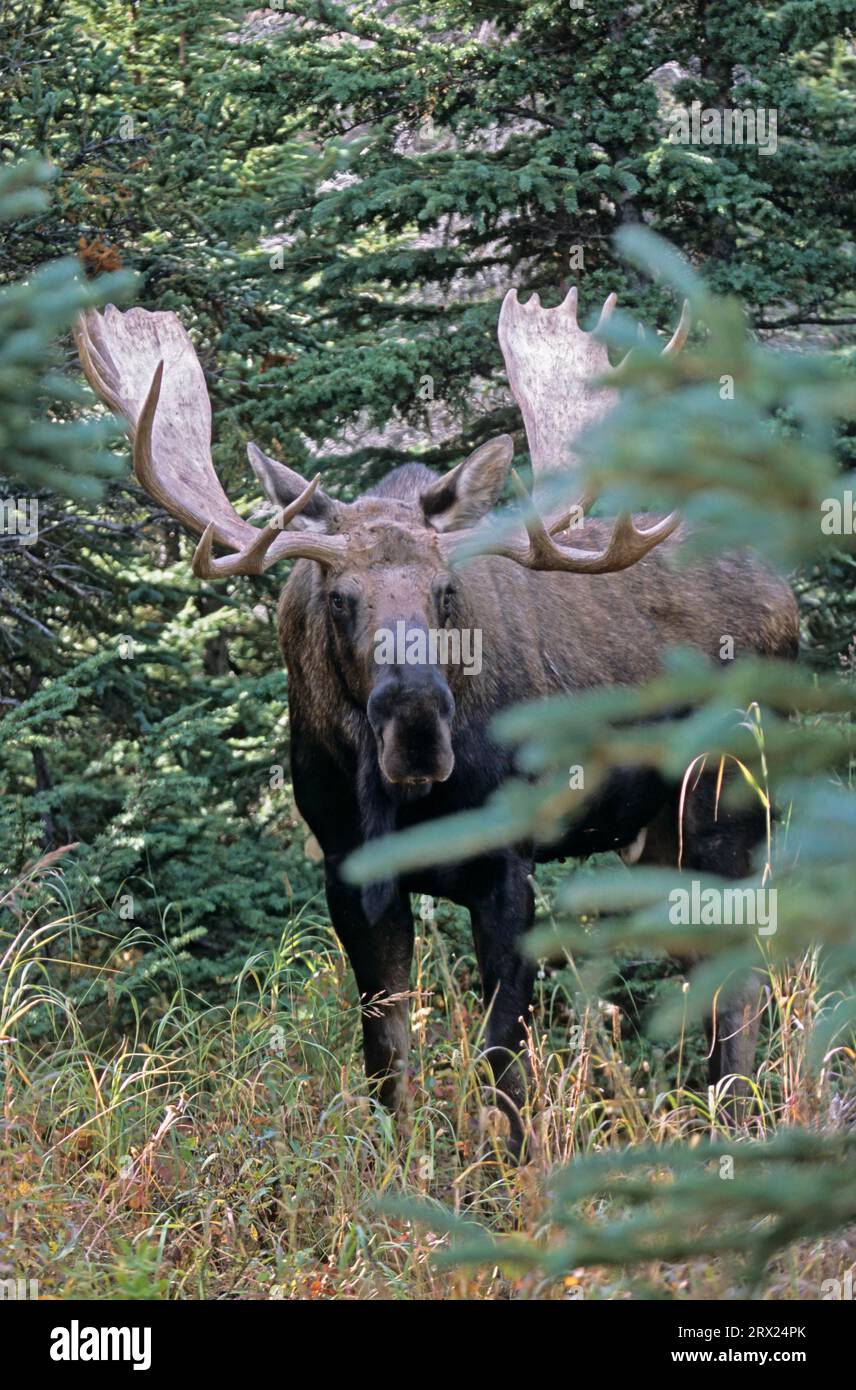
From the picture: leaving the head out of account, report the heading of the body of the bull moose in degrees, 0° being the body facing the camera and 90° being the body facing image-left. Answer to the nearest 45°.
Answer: approximately 45°
